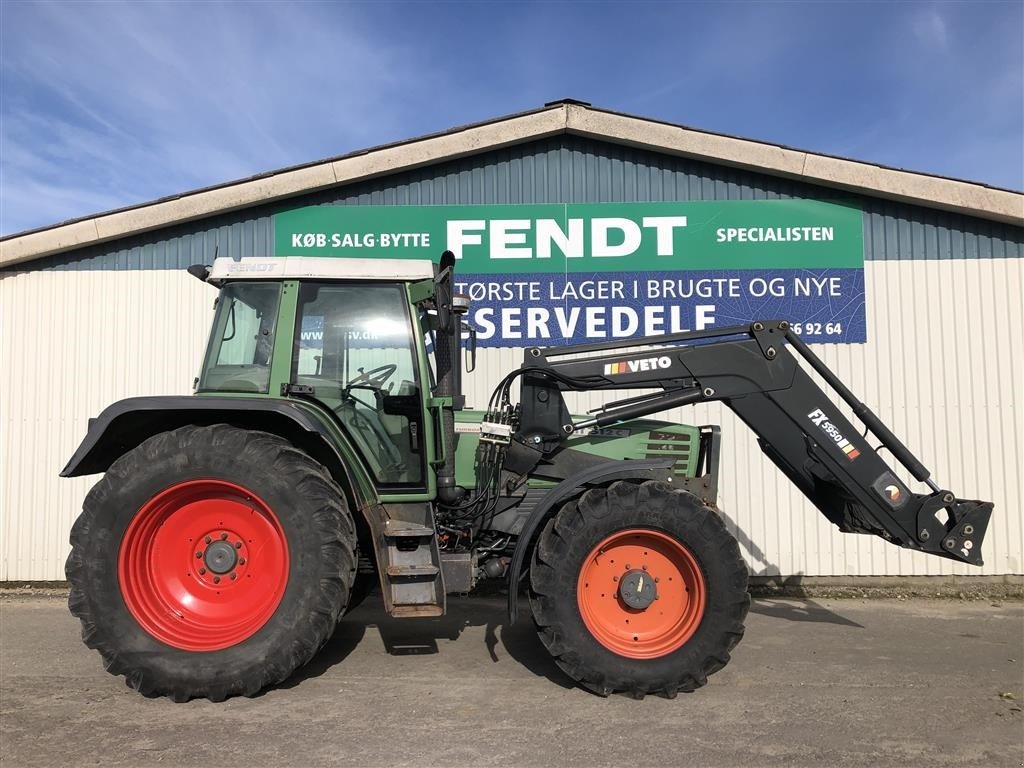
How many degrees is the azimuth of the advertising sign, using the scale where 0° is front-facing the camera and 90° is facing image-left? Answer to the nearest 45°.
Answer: approximately 0°

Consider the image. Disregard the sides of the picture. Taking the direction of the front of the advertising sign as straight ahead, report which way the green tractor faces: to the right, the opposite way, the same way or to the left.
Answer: to the left

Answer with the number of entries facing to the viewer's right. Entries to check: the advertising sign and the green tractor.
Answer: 1

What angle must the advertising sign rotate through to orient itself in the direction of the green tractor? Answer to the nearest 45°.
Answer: approximately 45° to its right

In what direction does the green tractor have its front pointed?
to the viewer's right

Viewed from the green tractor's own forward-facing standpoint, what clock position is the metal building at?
The metal building is roughly at 10 o'clock from the green tractor.
